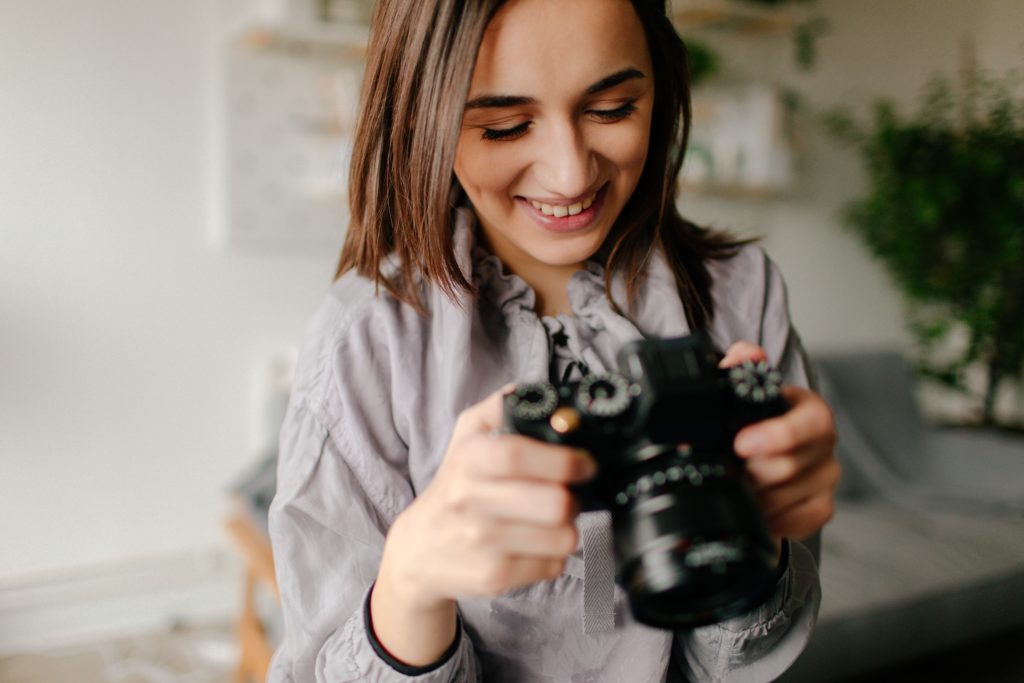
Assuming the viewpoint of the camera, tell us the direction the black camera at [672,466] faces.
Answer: facing the viewer

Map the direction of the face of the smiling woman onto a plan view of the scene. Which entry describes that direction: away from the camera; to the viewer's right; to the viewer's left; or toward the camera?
toward the camera

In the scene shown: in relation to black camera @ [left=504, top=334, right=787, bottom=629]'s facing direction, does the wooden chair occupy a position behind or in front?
behind

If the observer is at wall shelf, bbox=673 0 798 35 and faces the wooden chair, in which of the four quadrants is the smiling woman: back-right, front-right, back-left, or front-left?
front-left

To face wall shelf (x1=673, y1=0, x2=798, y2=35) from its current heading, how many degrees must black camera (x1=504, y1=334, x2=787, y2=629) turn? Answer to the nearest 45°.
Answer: approximately 180°

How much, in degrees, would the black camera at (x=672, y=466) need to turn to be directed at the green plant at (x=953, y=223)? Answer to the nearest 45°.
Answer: approximately 180°

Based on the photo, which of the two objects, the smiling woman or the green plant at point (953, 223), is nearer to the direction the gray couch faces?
the smiling woman

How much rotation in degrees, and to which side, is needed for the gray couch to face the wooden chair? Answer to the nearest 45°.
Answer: approximately 90° to its right

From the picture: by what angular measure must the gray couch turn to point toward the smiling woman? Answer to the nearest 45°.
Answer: approximately 45° to its right

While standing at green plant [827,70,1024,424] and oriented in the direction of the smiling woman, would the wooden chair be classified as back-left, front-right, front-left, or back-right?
front-right
